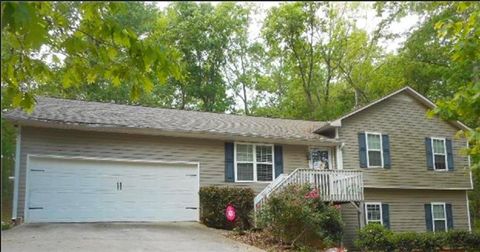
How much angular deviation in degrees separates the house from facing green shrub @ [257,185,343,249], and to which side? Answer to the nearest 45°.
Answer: approximately 45° to its left

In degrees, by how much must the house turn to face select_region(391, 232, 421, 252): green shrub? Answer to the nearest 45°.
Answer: approximately 90° to its left

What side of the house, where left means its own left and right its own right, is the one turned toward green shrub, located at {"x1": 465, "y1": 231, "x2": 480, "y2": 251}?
left

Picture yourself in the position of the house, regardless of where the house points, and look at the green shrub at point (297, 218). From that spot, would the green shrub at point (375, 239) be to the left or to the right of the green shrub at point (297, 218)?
left

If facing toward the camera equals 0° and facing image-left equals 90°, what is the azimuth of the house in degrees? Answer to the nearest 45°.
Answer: approximately 0°

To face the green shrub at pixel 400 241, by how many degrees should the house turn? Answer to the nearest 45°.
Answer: approximately 90° to its left
